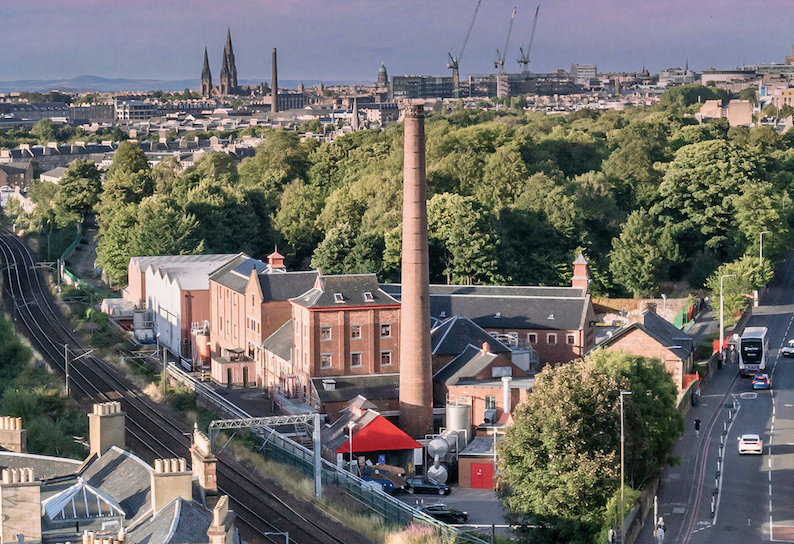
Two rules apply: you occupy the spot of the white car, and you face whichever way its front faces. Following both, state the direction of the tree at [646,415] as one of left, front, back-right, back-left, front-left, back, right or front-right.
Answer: back-left

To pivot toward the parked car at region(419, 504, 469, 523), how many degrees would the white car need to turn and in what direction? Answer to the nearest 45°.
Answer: approximately 135° to its left

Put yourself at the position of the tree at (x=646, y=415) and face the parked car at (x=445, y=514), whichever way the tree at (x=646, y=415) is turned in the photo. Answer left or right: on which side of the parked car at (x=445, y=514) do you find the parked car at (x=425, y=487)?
right

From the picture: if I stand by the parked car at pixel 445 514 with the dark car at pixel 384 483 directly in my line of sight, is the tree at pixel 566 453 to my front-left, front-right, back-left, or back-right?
back-right

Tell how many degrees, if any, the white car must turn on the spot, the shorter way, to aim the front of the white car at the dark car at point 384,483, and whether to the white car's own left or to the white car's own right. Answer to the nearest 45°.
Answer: approximately 90° to the white car's own left

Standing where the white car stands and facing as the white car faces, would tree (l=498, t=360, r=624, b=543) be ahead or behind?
behind

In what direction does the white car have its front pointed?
away from the camera

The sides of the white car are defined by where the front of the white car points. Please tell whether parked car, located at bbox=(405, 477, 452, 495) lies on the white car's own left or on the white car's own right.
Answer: on the white car's own left
